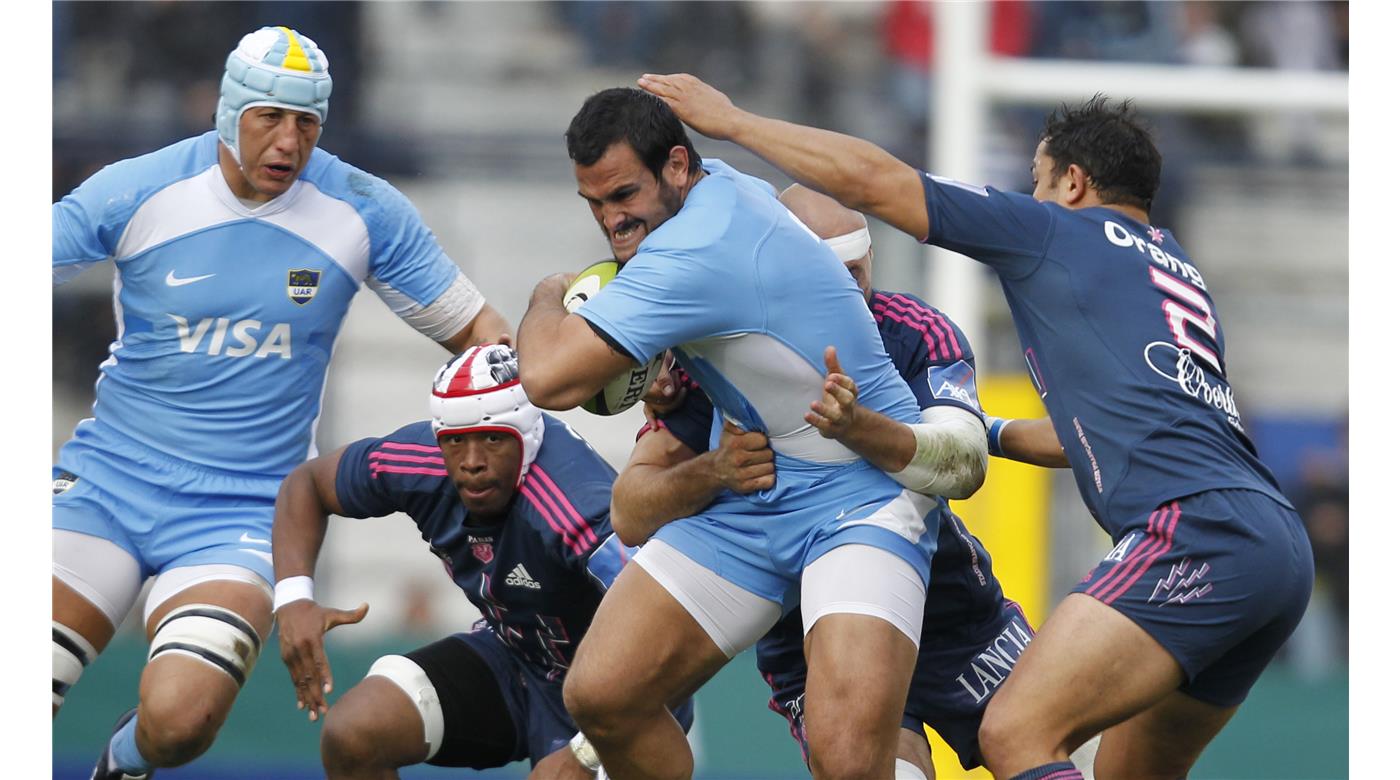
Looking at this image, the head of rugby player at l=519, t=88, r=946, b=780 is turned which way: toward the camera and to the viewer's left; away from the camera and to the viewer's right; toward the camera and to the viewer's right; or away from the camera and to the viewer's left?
toward the camera and to the viewer's left

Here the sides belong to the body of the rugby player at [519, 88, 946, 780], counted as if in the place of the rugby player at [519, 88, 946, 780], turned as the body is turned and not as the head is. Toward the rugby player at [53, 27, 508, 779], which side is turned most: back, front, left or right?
right

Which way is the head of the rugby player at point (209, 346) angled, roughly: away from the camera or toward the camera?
toward the camera

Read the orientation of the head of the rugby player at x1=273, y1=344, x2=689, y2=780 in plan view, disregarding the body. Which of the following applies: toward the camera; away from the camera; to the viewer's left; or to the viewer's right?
toward the camera

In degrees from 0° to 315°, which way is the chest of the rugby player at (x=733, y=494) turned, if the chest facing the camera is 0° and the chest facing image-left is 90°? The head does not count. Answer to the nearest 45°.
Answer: approximately 45°

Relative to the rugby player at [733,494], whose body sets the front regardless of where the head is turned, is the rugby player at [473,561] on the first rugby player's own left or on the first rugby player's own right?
on the first rugby player's own right
